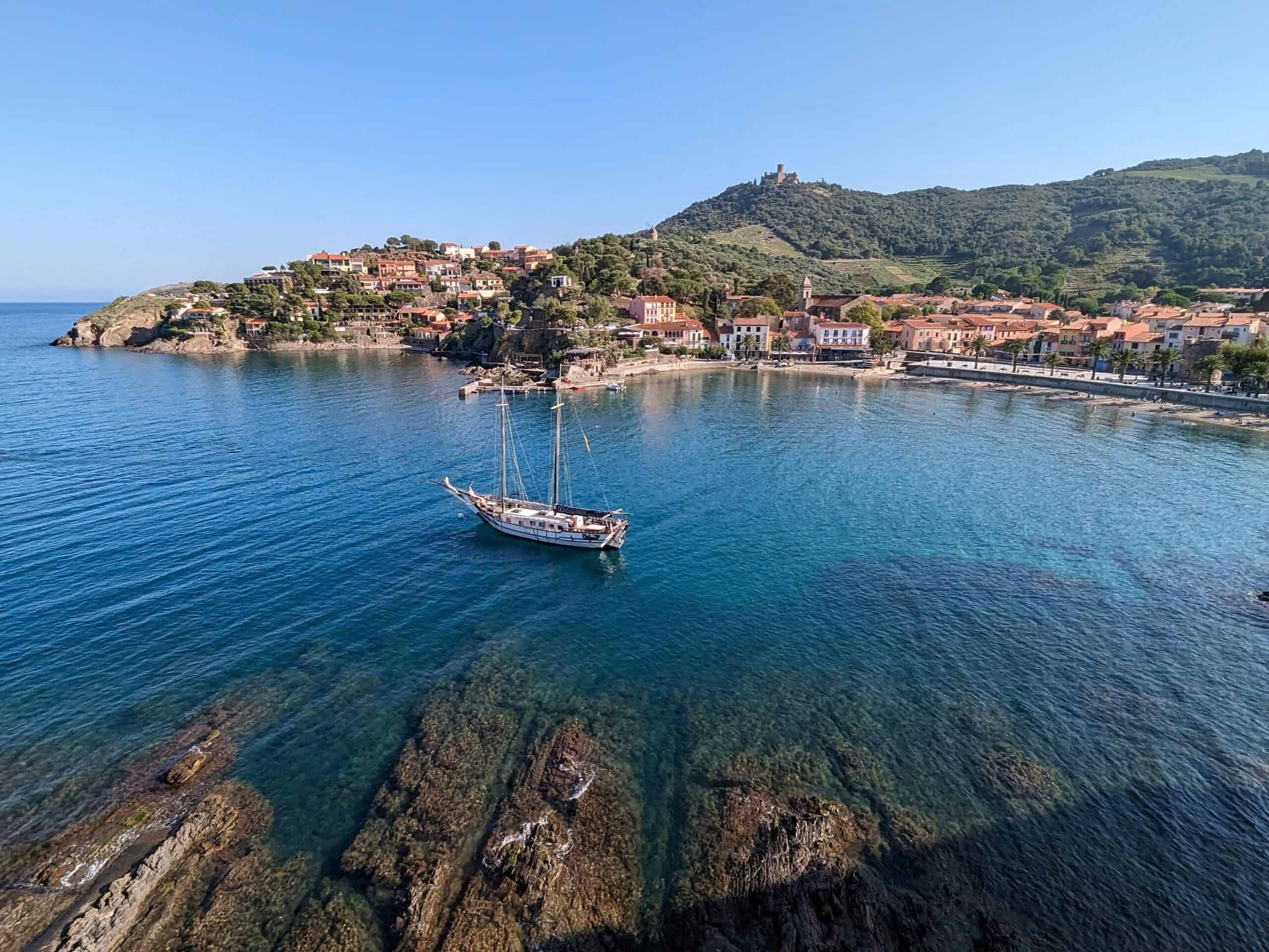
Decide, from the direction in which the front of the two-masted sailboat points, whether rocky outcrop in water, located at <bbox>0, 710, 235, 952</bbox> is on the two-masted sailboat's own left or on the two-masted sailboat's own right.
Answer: on the two-masted sailboat's own left

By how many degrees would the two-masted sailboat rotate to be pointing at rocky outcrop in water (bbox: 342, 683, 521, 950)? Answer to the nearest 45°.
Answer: approximately 135° to its left

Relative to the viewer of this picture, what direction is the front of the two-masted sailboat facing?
facing away from the viewer and to the left of the viewer

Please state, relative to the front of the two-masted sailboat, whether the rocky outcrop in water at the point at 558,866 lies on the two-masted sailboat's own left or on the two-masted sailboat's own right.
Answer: on the two-masted sailboat's own left

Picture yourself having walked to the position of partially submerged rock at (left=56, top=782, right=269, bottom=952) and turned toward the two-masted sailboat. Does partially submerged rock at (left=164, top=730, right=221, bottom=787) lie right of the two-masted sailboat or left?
left

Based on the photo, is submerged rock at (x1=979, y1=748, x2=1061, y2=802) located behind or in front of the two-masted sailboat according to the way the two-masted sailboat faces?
behind

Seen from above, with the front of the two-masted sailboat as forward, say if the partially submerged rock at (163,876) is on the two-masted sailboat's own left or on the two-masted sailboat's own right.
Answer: on the two-masted sailboat's own left

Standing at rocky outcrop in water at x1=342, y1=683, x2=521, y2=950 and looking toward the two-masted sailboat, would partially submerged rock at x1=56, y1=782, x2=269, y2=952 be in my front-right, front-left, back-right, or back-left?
back-left

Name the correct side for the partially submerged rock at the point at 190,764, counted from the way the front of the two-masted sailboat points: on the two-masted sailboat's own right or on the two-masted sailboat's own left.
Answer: on the two-masted sailboat's own left
